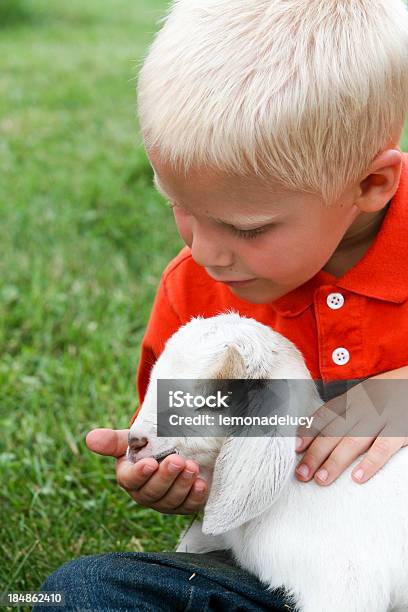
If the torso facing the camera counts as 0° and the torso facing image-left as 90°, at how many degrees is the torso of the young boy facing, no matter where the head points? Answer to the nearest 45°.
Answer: approximately 45°

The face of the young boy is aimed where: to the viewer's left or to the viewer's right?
to the viewer's left

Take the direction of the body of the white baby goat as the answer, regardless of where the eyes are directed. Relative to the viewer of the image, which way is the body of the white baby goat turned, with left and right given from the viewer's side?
facing to the left of the viewer
